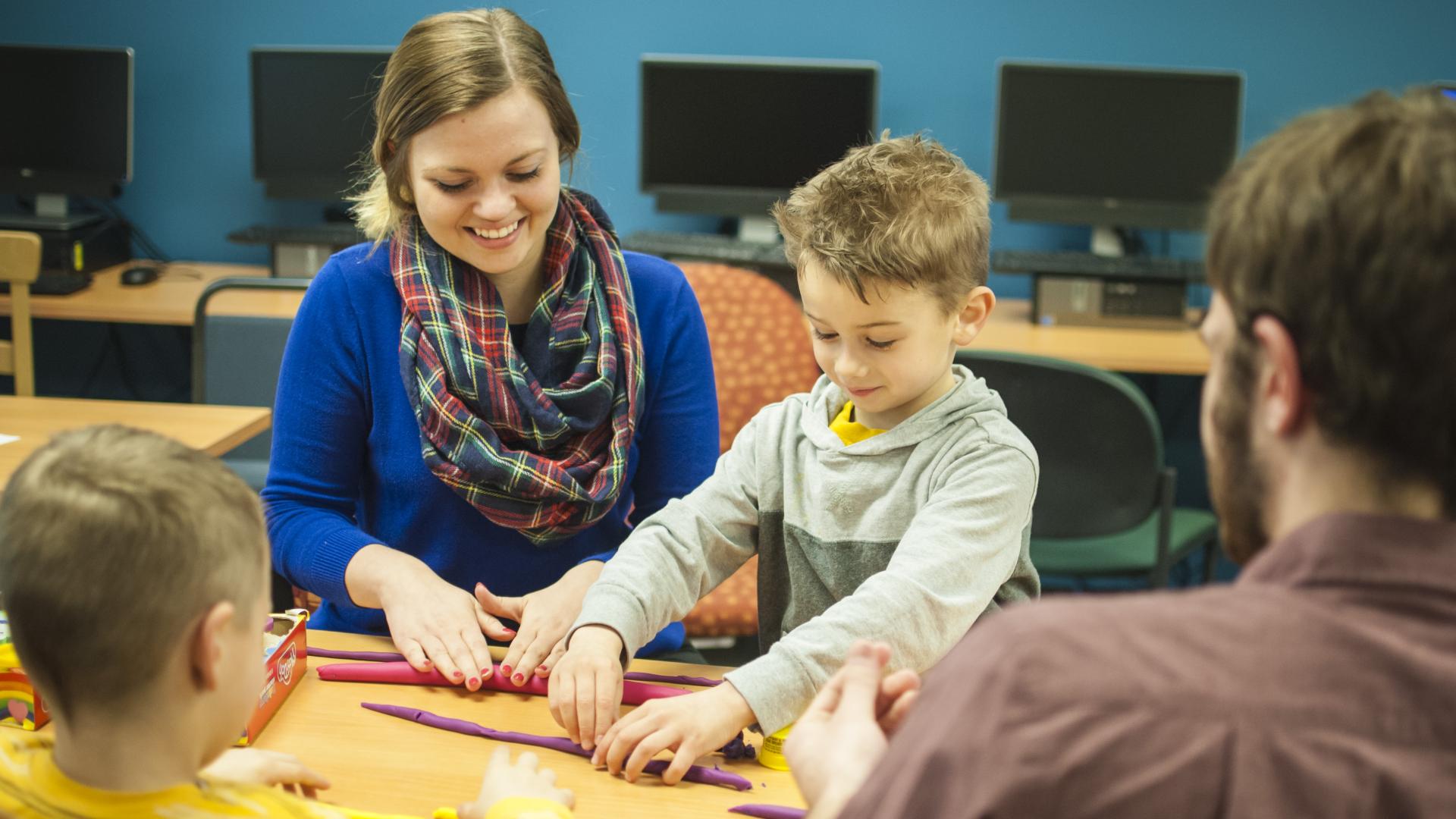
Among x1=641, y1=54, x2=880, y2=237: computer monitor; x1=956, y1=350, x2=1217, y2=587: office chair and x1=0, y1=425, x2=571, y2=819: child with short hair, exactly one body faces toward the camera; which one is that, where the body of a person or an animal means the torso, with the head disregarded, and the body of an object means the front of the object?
the computer monitor

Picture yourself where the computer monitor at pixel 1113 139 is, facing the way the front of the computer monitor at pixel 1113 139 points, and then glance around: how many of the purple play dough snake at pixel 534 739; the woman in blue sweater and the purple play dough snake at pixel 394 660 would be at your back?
0

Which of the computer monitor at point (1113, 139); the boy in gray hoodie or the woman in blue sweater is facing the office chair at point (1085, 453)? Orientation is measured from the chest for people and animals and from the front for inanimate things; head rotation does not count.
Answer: the computer monitor

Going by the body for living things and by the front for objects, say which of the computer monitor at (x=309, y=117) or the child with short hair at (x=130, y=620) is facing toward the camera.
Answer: the computer monitor

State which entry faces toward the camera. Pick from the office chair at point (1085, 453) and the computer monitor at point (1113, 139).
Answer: the computer monitor

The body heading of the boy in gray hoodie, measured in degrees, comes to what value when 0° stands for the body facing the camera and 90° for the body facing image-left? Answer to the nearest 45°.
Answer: approximately 45°

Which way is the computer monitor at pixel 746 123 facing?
toward the camera

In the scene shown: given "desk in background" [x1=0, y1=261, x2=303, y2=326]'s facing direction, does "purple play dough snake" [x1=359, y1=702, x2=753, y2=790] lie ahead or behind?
ahead

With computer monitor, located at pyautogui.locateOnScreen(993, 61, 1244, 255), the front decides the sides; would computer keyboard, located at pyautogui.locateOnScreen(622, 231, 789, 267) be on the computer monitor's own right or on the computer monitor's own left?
on the computer monitor's own right

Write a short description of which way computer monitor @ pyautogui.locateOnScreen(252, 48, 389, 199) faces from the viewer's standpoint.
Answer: facing the viewer

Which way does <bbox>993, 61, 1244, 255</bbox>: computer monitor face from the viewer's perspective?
toward the camera

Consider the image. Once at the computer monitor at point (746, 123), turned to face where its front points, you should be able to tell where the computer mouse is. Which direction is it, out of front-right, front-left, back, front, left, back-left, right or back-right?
right

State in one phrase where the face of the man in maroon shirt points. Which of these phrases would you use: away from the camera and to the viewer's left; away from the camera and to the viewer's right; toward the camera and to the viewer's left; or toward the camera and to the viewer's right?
away from the camera and to the viewer's left

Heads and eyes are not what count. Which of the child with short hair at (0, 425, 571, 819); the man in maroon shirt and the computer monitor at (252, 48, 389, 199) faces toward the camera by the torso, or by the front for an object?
the computer monitor

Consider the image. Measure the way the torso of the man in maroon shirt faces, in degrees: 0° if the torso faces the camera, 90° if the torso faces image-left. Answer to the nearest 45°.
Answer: approximately 135°

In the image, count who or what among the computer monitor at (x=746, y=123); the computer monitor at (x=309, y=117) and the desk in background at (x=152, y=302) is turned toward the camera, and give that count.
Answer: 3

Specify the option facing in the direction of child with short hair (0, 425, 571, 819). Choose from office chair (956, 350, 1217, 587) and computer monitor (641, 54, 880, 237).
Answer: the computer monitor

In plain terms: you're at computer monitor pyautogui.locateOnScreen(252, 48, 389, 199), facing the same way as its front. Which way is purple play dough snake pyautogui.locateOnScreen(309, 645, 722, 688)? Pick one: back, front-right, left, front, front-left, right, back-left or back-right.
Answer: front
